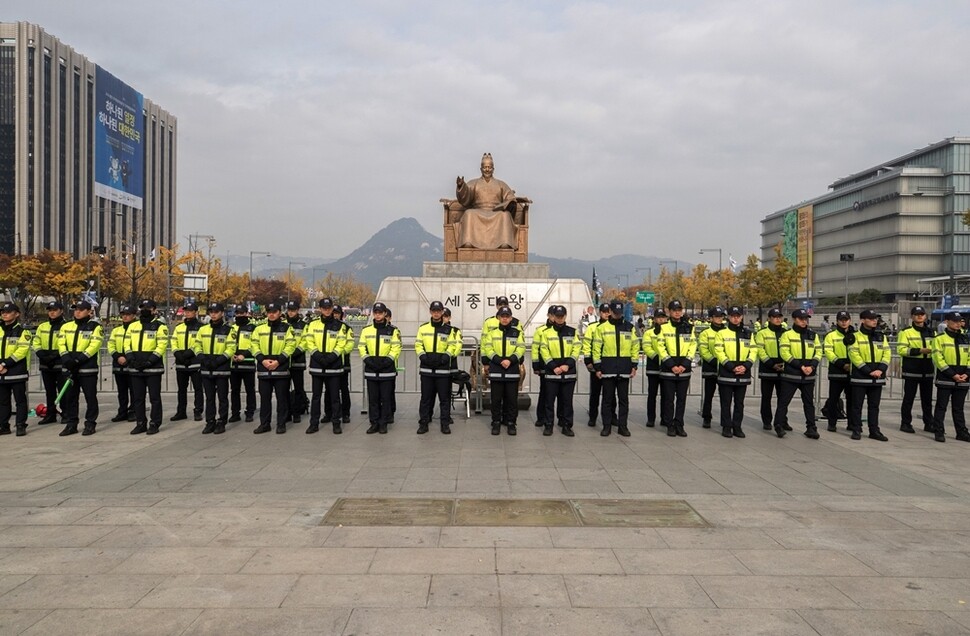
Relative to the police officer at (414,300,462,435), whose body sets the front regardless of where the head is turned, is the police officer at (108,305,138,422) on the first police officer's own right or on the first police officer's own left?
on the first police officer's own right

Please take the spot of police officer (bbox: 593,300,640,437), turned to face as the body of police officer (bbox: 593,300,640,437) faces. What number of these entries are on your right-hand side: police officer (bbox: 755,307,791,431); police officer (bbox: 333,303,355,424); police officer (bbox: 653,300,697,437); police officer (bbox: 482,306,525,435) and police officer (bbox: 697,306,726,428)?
2

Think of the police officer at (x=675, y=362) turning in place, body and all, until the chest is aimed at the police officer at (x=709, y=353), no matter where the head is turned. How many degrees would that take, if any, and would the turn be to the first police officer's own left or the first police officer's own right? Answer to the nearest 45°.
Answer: approximately 135° to the first police officer's own left

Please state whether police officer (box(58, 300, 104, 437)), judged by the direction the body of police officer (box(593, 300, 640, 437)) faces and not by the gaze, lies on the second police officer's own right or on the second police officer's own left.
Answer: on the second police officer's own right

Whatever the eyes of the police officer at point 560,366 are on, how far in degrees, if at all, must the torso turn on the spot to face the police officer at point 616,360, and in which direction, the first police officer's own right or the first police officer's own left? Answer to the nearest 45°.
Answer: approximately 90° to the first police officer's own left

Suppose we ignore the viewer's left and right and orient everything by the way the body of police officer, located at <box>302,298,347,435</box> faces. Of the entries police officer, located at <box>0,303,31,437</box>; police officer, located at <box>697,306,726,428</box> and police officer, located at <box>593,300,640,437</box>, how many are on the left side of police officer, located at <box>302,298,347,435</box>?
2

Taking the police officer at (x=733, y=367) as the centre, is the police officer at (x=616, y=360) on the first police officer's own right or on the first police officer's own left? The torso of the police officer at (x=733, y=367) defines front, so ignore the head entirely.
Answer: on the first police officer's own right

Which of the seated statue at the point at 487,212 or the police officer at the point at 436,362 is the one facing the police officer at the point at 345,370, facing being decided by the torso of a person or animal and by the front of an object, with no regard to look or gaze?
the seated statue

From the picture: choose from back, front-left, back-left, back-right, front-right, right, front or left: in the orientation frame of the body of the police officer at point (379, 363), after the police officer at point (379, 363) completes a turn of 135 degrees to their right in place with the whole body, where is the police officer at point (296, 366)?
front
